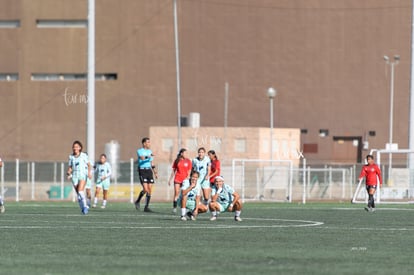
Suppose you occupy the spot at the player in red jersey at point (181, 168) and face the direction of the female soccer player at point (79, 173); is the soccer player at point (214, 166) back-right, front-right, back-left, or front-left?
back-right

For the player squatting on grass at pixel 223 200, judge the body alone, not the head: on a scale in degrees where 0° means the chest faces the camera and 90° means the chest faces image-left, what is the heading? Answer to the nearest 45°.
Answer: approximately 0°

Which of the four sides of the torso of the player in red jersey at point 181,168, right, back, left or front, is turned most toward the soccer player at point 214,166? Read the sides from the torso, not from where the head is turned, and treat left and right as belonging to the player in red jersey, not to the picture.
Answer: left

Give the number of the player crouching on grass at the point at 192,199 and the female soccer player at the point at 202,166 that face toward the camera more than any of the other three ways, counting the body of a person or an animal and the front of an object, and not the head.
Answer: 2

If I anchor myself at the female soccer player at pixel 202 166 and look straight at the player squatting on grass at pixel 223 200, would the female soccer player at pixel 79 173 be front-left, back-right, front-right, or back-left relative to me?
back-right

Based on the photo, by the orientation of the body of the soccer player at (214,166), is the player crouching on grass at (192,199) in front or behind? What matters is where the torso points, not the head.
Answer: in front

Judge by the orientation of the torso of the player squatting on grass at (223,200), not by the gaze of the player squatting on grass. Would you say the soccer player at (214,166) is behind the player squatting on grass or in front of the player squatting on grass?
behind

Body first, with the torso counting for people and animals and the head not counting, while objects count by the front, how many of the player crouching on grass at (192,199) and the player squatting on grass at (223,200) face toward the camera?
2

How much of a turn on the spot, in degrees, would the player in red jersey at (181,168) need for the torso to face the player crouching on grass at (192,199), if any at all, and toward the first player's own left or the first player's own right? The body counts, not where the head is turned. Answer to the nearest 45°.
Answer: approximately 45° to the first player's own right

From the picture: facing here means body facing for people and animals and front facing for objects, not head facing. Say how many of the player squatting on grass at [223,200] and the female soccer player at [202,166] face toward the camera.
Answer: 2

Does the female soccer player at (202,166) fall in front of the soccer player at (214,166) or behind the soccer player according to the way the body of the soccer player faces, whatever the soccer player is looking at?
in front

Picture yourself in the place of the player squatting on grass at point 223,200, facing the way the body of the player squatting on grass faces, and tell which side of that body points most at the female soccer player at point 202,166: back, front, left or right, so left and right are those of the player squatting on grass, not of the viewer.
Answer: back
